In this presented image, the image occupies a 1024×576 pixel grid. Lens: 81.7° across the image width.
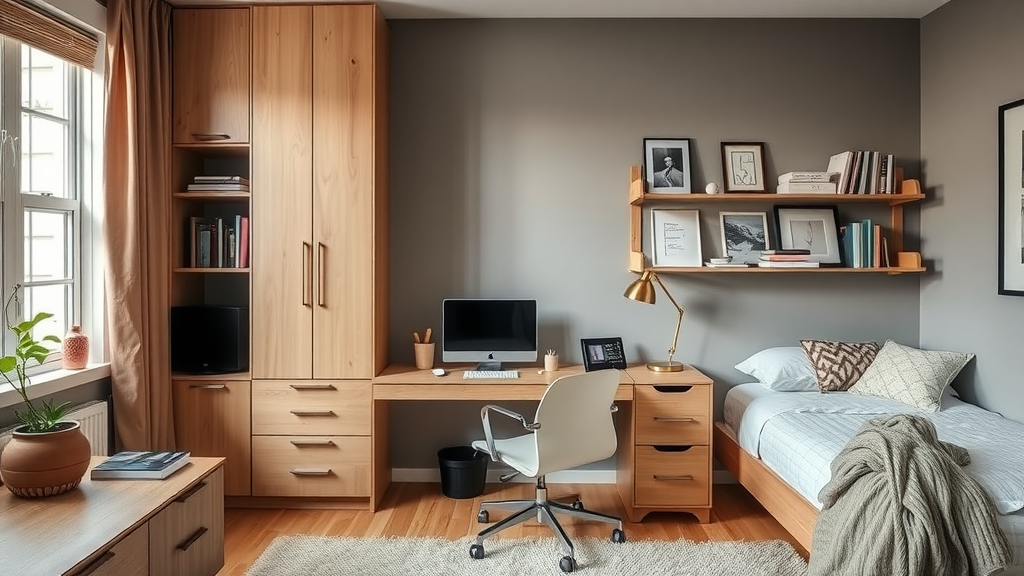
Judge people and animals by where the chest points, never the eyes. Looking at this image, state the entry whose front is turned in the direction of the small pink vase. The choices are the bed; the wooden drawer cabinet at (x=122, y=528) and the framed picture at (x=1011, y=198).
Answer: the framed picture

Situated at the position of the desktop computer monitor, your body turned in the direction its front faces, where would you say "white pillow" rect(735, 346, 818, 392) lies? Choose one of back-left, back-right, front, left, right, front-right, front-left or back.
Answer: left

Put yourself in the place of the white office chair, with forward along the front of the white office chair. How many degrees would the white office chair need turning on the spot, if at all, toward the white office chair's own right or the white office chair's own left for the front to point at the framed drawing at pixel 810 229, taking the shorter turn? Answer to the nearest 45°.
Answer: approximately 90° to the white office chair's own right

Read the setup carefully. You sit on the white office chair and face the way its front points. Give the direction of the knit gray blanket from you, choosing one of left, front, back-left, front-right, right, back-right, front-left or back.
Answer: back

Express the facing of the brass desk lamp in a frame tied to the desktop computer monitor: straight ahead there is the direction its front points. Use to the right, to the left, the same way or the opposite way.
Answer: to the right

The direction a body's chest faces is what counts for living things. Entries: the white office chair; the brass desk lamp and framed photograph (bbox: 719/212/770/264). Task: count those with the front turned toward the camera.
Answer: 1

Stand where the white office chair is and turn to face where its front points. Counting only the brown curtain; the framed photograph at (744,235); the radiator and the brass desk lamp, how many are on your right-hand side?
2

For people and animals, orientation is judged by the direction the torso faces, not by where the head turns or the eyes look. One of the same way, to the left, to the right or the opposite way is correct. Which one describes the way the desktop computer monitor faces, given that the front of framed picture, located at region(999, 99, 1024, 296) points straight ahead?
to the left

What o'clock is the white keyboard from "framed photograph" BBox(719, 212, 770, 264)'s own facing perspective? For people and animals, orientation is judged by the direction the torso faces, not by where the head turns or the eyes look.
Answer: The white keyboard is roughly at 2 o'clock from the framed photograph.

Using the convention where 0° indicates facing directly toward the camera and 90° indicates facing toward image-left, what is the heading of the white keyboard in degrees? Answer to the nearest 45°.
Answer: approximately 0°

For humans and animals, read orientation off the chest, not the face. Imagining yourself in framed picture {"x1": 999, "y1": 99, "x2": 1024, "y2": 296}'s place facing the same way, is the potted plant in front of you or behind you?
in front

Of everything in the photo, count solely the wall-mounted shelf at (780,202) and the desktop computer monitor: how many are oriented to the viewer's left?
0

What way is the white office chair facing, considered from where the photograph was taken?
facing away from the viewer and to the left of the viewer

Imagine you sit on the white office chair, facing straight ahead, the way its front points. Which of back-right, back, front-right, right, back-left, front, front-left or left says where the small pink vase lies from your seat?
front-left

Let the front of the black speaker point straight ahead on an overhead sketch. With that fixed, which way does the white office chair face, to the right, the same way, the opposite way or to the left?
the opposite way

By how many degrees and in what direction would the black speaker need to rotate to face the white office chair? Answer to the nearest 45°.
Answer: approximately 45° to its left

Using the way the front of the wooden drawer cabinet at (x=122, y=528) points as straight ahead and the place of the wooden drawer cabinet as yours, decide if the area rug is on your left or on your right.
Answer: on your left
